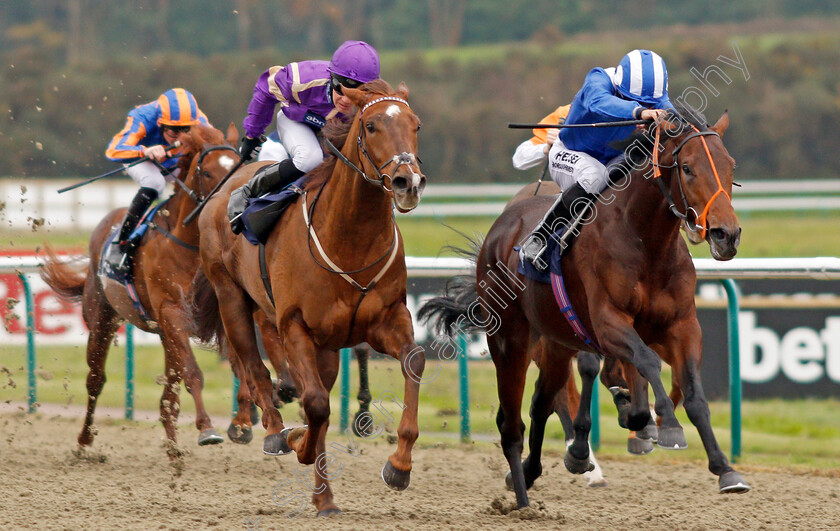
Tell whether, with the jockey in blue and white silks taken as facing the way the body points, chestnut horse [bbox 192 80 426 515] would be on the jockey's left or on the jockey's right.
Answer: on the jockey's right

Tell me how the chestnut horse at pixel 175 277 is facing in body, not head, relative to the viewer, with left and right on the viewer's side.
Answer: facing the viewer and to the right of the viewer

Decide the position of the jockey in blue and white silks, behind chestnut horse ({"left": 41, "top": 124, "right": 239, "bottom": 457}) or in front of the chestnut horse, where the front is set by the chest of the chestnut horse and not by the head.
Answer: in front

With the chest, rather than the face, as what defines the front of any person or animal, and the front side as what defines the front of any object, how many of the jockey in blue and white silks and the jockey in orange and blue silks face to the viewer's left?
0

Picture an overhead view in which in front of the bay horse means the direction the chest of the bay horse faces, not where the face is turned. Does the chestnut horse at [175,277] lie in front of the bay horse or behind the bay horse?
behind

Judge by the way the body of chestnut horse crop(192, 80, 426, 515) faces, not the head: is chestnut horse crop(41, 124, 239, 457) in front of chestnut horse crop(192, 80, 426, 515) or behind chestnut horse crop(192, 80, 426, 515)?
behind

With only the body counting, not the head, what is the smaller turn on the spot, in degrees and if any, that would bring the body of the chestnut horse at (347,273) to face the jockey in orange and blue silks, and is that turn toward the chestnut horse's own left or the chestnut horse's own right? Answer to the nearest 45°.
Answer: approximately 180°

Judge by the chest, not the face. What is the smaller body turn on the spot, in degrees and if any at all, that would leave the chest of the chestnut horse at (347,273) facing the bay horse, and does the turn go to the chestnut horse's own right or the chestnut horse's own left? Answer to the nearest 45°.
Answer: approximately 45° to the chestnut horse's own left

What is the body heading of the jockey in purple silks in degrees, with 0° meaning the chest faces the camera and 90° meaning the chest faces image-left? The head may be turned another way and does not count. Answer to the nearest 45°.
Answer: approximately 315°

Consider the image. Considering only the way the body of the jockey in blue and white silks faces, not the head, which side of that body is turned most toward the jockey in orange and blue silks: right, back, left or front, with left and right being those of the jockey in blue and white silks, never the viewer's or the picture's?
back
